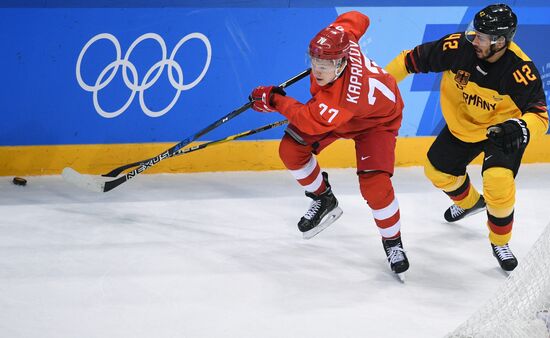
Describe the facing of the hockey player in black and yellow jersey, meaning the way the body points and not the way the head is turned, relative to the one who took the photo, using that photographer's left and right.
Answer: facing the viewer and to the left of the viewer

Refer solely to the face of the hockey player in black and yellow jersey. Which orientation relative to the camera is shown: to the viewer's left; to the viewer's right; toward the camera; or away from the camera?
to the viewer's left

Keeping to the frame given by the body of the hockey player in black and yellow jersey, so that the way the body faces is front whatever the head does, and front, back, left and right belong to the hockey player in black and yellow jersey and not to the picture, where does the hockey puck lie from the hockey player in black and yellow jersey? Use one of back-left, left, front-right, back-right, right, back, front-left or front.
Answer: front-right

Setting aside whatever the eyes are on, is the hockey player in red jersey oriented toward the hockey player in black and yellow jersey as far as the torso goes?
no

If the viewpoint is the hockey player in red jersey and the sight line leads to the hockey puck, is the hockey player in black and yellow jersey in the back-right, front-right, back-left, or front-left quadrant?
back-right

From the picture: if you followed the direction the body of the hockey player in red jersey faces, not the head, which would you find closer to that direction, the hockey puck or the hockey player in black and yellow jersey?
the hockey puck
